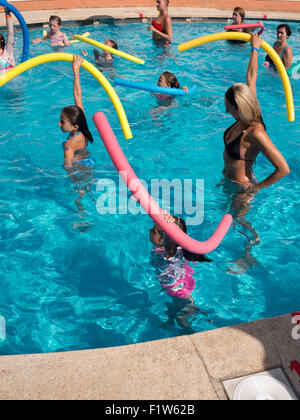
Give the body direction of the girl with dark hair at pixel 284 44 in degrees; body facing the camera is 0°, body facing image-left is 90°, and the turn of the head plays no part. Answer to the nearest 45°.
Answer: approximately 45°

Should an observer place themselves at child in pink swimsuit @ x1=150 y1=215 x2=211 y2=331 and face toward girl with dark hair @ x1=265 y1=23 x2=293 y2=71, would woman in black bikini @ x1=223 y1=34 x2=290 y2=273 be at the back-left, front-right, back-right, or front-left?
front-right

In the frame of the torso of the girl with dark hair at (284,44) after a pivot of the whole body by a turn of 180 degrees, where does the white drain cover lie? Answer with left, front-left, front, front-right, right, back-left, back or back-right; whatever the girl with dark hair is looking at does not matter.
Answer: back-right

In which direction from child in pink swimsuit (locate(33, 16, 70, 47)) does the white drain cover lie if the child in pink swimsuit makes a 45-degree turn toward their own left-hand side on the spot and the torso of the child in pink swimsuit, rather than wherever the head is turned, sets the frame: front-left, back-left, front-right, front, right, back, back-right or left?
front

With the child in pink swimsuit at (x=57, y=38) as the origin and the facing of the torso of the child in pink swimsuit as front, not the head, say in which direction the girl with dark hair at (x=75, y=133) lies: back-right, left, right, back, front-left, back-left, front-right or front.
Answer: front-left

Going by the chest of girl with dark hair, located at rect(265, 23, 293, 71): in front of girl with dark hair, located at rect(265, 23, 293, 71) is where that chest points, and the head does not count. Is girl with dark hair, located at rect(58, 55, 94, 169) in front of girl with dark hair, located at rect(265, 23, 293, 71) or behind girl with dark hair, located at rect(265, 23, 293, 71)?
in front

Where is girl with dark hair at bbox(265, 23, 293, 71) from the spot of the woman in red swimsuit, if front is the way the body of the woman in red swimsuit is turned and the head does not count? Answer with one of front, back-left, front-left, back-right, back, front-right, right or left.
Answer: left

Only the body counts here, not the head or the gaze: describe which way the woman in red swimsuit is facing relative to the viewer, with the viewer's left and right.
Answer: facing the viewer and to the left of the viewer

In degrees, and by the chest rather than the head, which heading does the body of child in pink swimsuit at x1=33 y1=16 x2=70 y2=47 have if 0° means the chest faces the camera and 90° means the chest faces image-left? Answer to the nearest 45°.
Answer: approximately 45°

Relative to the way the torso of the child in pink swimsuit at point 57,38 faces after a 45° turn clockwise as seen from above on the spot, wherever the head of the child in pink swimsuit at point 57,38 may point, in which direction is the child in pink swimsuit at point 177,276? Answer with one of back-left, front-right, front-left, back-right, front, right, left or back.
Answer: left
